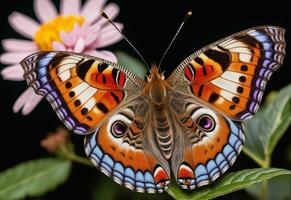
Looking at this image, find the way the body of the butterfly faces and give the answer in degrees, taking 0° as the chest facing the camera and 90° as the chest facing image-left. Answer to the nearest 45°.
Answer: approximately 180°

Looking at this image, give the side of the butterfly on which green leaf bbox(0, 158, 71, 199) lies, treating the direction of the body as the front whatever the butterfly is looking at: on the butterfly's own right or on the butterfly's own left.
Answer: on the butterfly's own left
